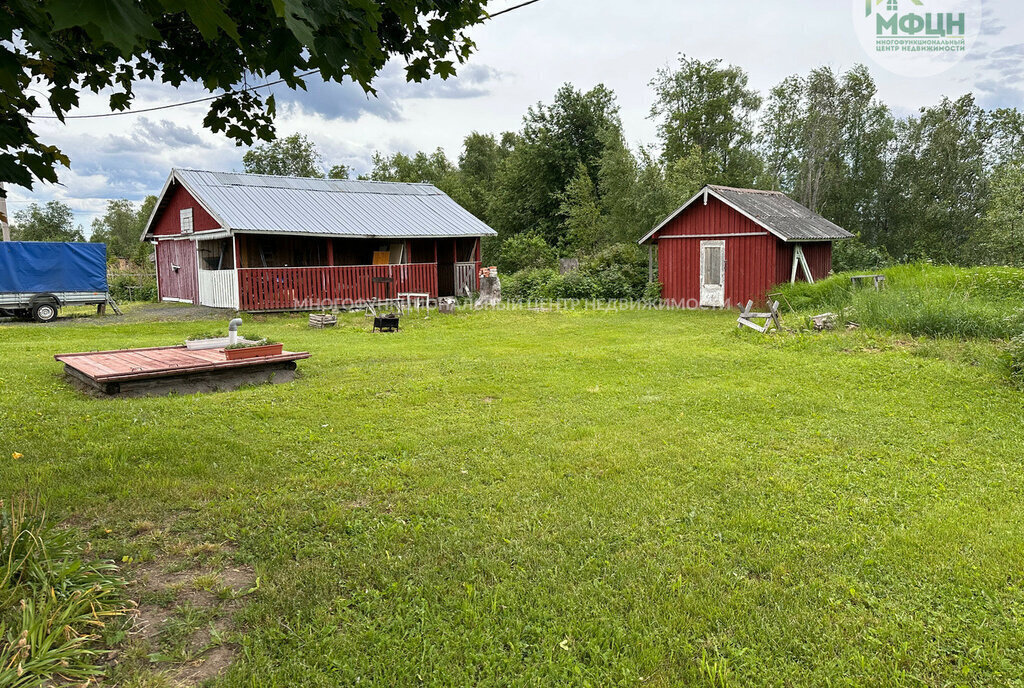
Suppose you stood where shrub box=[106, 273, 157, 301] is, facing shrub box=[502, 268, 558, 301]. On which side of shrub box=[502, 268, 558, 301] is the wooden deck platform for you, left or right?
right

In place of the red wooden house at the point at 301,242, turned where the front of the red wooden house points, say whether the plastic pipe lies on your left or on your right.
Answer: on your right

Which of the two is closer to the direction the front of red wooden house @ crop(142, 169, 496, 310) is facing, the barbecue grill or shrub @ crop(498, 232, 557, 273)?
the barbecue grill

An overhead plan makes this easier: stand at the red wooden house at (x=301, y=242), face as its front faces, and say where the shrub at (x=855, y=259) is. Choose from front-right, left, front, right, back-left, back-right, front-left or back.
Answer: front-left

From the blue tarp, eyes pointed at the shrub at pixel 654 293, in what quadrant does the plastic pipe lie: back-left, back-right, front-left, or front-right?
front-right

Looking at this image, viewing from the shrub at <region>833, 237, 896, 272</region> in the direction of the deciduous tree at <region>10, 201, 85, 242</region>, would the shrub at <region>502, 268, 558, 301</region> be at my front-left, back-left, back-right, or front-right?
front-left

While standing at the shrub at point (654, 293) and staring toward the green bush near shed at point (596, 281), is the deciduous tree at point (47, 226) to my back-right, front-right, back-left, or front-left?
front-left

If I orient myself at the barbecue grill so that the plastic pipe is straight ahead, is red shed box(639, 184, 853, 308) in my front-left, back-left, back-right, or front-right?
back-left

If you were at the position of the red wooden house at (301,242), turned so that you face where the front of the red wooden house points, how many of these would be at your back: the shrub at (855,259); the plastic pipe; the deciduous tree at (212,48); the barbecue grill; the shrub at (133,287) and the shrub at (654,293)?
1

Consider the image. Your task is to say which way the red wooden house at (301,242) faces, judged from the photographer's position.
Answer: facing the viewer and to the right of the viewer

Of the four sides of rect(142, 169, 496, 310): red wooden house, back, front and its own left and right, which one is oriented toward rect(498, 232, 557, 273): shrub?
left

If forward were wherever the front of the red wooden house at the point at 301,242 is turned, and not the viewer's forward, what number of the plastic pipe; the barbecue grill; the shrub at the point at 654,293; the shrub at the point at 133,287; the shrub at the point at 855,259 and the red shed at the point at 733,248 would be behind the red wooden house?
1

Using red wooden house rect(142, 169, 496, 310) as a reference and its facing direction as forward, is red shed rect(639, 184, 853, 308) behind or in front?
in front

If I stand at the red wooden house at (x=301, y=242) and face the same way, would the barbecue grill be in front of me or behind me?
in front

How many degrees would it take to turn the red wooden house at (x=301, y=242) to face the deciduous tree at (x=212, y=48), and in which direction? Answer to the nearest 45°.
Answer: approximately 45° to its right
